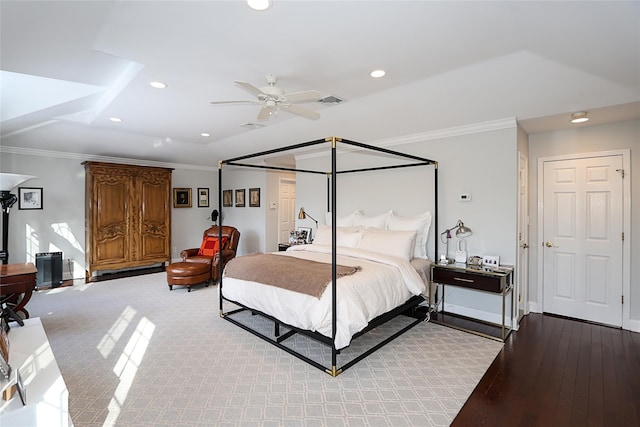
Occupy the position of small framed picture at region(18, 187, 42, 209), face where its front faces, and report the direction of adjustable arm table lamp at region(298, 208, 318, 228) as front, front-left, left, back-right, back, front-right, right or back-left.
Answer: front-left

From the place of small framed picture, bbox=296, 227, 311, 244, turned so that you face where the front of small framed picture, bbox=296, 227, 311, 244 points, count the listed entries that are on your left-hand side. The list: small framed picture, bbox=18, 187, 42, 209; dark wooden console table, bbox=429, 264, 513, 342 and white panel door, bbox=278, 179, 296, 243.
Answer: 1

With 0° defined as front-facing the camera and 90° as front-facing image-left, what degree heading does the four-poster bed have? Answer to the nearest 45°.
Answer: approximately 45°

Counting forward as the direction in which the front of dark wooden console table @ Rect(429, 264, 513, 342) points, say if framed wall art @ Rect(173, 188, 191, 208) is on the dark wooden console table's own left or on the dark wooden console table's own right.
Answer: on the dark wooden console table's own right

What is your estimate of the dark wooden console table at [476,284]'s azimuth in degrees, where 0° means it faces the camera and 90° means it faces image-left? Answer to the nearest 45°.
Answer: approximately 45°

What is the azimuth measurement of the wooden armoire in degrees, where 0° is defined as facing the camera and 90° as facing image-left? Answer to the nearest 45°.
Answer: approximately 315°

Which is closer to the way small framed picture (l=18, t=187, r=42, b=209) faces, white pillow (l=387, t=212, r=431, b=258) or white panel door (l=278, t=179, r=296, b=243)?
the white pillow

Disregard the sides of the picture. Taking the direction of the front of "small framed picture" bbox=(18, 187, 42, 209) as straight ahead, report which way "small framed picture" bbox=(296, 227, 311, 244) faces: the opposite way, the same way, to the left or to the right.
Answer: to the right

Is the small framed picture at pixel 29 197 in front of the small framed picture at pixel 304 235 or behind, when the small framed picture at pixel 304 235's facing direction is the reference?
in front
